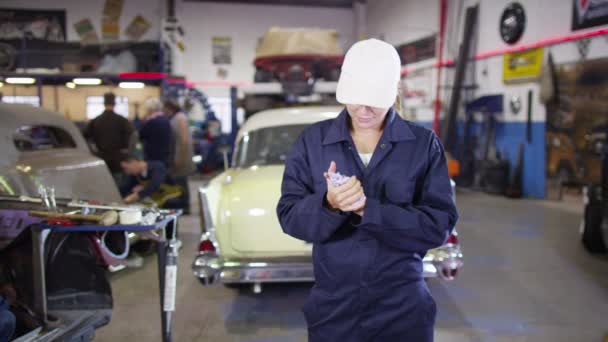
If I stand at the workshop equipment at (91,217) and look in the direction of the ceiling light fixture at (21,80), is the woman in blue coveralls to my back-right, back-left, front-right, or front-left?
back-right

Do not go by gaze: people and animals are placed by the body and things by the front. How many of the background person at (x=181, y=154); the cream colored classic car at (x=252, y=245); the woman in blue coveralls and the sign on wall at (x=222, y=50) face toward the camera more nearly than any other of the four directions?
2

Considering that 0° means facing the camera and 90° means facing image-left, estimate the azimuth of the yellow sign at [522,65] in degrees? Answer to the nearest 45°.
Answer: approximately 45°

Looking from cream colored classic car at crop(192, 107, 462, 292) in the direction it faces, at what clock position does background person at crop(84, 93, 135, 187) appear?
The background person is roughly at 11 o'clock from the cream colored classic car.

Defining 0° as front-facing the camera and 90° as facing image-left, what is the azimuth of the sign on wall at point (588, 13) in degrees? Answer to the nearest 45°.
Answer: approximately 45°

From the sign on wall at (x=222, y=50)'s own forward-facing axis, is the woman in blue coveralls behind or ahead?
ahead

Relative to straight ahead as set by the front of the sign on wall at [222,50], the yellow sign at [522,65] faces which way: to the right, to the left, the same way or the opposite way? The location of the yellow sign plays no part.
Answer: to the right

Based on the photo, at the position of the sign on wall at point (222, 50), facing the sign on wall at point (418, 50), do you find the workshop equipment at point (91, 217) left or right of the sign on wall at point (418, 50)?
right

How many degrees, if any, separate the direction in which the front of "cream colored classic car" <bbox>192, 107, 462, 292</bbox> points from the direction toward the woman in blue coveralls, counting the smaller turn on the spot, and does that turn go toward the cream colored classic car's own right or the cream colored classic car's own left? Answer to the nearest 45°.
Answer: approximately 180°

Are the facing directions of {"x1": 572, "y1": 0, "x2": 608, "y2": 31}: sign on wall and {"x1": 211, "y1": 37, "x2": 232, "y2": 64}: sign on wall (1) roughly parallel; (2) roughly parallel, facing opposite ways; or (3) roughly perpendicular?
roughly perpendicular

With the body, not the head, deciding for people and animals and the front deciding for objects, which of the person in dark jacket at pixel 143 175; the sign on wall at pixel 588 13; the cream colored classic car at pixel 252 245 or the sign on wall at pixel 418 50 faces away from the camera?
the cream colored classic car

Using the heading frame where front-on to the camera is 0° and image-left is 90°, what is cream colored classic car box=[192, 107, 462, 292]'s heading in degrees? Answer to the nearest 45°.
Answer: approximately 180°

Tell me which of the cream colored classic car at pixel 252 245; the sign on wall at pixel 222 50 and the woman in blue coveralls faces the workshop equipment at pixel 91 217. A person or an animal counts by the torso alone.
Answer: the sign on wall
